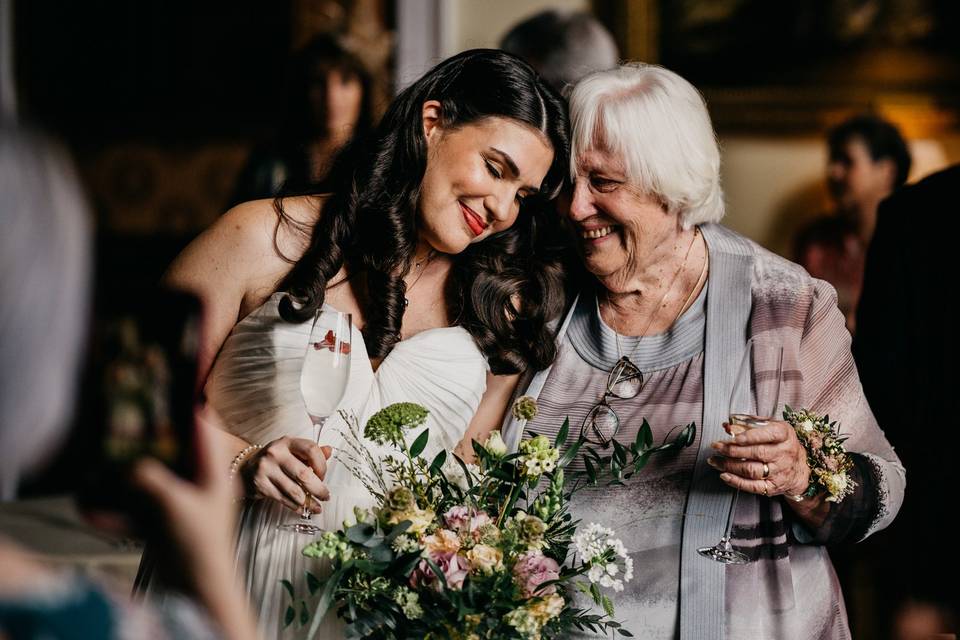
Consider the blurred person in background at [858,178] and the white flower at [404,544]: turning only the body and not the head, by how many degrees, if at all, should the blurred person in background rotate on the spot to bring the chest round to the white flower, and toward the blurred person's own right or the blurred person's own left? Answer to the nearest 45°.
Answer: approximately 45° to the blurred person's own left

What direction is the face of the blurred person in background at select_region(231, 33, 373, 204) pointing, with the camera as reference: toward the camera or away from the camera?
toward the camera

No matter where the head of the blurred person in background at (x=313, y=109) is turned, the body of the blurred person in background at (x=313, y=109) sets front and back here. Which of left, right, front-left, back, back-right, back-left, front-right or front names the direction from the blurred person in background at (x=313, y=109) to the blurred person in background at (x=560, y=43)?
front-left

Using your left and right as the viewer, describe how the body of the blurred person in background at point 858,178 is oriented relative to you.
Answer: facing the viewer and to the left of the viewer

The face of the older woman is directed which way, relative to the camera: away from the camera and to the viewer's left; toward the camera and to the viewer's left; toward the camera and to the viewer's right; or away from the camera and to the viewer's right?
toward the camera and to the viewer's left

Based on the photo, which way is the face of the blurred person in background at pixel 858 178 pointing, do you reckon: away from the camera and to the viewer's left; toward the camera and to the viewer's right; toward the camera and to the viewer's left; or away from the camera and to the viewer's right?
toward the camera and to the viewer's left

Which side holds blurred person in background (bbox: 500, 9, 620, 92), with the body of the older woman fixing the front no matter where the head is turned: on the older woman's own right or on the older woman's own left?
on the older woman's own right

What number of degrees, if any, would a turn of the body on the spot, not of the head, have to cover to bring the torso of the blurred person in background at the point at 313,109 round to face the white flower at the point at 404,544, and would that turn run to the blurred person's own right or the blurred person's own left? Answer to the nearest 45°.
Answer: approximately 45° to the blurred person's own right

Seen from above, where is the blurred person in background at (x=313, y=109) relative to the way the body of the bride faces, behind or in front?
behind

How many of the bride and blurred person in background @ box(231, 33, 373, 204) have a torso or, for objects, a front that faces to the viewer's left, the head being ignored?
0

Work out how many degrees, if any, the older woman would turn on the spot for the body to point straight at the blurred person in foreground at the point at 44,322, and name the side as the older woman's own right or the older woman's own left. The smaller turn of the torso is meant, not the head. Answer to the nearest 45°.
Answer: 0° — they already face them

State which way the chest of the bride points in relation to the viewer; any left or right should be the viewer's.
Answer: facing the viewer and to the right of the viewer
